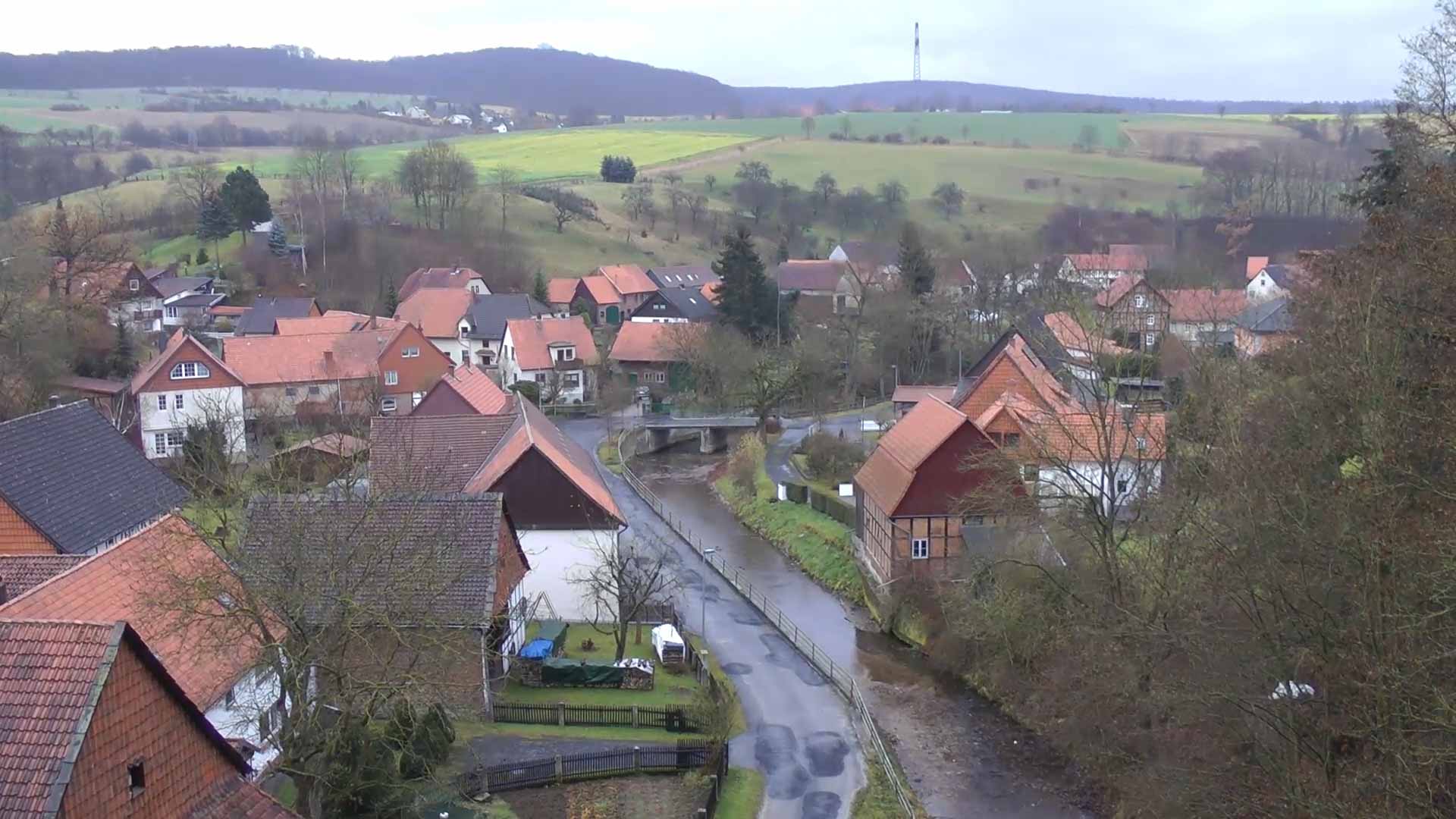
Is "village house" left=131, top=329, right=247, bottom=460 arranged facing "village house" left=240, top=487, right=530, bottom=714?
yes

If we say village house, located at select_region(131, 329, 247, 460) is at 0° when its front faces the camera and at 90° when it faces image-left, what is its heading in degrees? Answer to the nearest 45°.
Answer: approximately 0°

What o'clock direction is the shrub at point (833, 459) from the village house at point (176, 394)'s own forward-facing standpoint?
The shrub is roughly at 10 o'clock from the village house.

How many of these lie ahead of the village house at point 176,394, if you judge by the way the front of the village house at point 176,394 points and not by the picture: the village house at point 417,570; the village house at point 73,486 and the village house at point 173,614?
3

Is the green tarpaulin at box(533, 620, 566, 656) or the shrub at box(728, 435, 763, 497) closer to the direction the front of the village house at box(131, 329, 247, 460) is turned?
the green tarpaulin

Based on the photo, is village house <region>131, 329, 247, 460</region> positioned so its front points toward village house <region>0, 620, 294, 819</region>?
yes

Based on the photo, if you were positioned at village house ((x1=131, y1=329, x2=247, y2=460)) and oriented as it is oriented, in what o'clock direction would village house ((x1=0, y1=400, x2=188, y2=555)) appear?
village house ((x1=0, y1=400, x2=188, y2=555)) is roughly at 12 o'clock from village house ((x1=131, y1=329, x2=247, y2=460)).

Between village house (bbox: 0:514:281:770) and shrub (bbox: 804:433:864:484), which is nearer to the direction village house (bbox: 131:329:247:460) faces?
the village house
